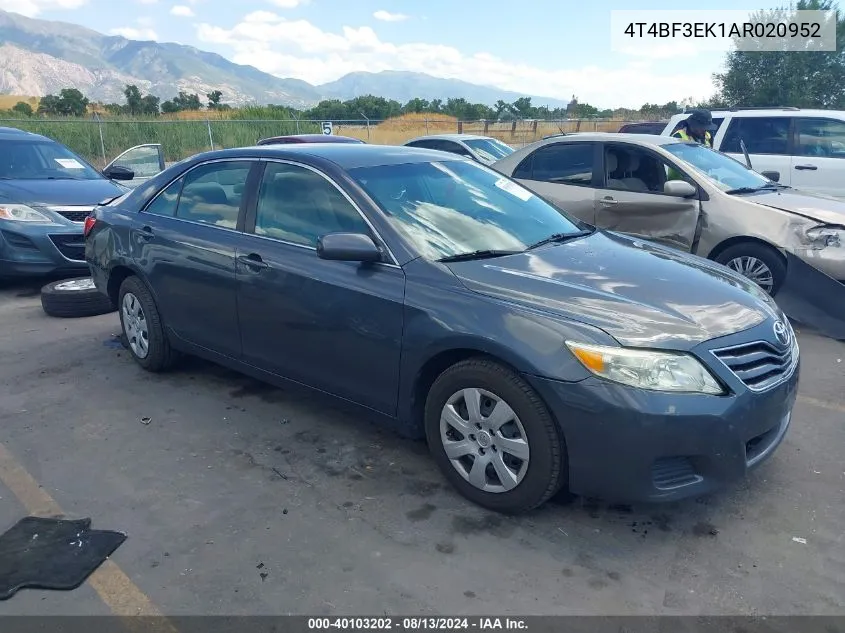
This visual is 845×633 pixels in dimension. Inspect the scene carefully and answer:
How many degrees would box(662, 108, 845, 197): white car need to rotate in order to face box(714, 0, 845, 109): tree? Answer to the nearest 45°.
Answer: approximately 90° to its left

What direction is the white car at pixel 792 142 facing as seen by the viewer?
to the viewer's right

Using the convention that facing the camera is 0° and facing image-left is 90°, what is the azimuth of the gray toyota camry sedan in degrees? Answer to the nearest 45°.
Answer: approximately 315°

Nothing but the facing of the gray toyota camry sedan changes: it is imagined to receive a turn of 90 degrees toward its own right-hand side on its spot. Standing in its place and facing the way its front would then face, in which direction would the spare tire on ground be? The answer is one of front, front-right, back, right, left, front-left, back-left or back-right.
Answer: right

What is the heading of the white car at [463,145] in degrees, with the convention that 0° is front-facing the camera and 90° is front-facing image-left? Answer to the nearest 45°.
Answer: approximately 315°

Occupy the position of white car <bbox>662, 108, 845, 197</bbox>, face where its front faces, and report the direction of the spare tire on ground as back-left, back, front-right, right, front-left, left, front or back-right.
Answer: back-right

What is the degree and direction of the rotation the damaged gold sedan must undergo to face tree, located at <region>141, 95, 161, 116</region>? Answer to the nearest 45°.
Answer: approximately 180°

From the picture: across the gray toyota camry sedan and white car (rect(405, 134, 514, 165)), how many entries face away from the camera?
0

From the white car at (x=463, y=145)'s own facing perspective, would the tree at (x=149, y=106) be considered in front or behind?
behind
